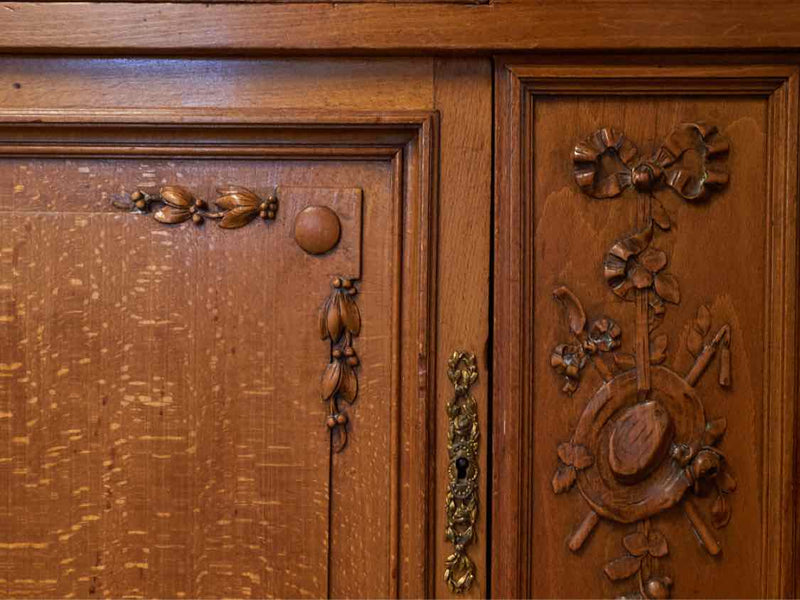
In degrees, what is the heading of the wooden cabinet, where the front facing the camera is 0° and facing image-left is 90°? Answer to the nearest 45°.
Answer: approximately 0°
